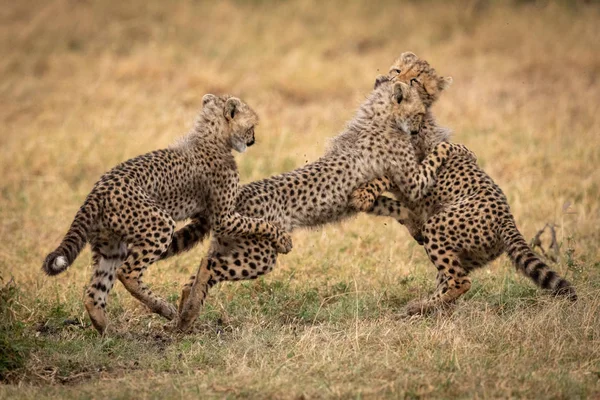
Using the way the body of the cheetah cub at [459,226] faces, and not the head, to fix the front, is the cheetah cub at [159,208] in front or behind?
in front

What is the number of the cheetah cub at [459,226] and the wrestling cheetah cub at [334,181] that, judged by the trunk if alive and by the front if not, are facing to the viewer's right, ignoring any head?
1

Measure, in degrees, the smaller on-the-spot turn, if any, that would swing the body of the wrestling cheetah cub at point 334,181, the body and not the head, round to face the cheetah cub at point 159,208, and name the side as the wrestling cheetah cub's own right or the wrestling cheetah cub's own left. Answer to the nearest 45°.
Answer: approximately 135° to the wrestling cheetah cub's own right

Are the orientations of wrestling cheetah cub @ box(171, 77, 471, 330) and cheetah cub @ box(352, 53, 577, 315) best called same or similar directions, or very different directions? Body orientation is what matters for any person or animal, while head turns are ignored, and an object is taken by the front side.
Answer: very different directions

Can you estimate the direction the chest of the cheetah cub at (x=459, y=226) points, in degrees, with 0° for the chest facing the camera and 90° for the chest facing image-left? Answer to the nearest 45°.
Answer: approximately 90°

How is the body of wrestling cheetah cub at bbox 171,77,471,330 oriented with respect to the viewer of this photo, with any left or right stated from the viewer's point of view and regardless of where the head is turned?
facing to the right of the viewer

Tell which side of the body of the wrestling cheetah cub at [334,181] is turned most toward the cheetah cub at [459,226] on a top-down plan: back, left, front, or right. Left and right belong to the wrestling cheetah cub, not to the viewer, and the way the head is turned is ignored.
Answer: front

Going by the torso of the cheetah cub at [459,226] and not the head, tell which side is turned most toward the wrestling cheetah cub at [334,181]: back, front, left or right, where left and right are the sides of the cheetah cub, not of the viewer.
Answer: front
